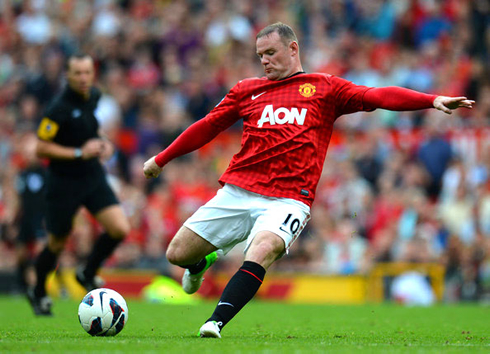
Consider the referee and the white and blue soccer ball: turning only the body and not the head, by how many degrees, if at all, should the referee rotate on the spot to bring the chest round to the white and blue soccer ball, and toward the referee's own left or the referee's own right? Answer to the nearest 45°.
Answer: approximately 45° to the referee's own right

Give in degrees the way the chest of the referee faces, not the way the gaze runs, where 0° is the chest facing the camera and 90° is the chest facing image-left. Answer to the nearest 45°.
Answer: approximately 315°
